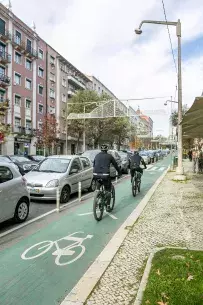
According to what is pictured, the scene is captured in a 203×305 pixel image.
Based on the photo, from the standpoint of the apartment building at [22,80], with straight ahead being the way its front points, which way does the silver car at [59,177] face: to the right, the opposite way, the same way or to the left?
to the right

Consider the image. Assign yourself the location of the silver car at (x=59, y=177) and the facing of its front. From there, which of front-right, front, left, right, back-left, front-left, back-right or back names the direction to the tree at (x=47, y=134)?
back-right

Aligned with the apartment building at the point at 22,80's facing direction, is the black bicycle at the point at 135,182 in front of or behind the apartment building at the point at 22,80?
in front

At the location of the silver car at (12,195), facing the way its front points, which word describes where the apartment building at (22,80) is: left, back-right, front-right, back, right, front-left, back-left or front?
back-right

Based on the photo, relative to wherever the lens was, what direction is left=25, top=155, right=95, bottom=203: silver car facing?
facing the viewer and to the left of the viewer

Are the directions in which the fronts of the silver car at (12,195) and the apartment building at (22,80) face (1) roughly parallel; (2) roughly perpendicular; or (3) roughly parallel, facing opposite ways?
roughly perpendicular

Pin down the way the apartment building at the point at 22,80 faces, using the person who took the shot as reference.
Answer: facing the viewer and to the right of the viewer

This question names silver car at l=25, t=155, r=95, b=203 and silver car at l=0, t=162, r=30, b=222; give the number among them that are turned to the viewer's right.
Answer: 0

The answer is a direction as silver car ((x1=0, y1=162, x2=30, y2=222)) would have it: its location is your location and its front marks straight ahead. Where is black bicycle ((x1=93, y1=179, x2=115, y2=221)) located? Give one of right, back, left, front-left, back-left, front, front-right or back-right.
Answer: back-left
